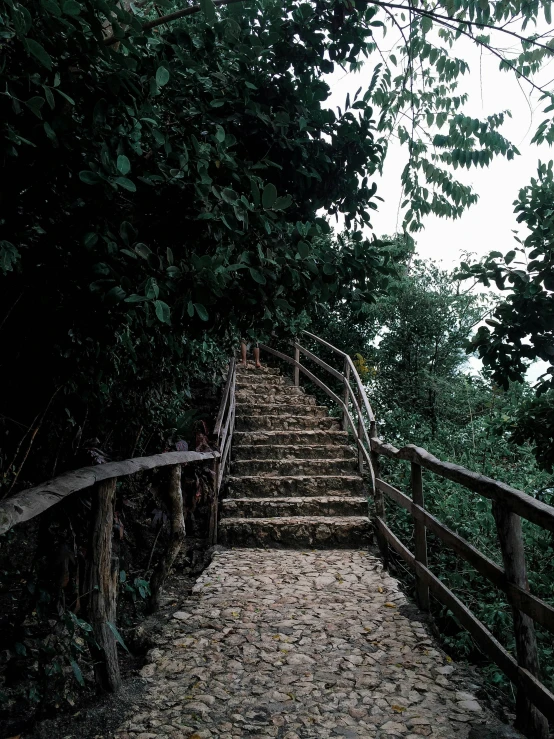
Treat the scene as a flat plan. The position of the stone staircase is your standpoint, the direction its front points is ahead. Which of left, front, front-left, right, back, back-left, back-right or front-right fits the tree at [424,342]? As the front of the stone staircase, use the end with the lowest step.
back-left

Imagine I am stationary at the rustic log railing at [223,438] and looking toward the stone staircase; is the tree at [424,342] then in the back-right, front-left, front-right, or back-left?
front-left

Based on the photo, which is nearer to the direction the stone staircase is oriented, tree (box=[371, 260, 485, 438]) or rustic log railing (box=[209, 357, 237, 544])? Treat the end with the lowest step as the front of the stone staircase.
the rustic log railing

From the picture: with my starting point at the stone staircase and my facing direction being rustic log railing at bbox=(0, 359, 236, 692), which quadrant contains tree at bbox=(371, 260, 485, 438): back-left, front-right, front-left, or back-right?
back-left

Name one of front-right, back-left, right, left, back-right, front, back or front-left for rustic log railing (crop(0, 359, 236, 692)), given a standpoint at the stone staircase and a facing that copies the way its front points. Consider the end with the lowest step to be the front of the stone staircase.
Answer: front

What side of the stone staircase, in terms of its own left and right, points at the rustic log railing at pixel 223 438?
right

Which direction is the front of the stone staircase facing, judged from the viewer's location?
facing the viewer

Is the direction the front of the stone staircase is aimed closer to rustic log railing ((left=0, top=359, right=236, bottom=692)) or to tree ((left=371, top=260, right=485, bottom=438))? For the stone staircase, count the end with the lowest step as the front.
the rustic log railing
